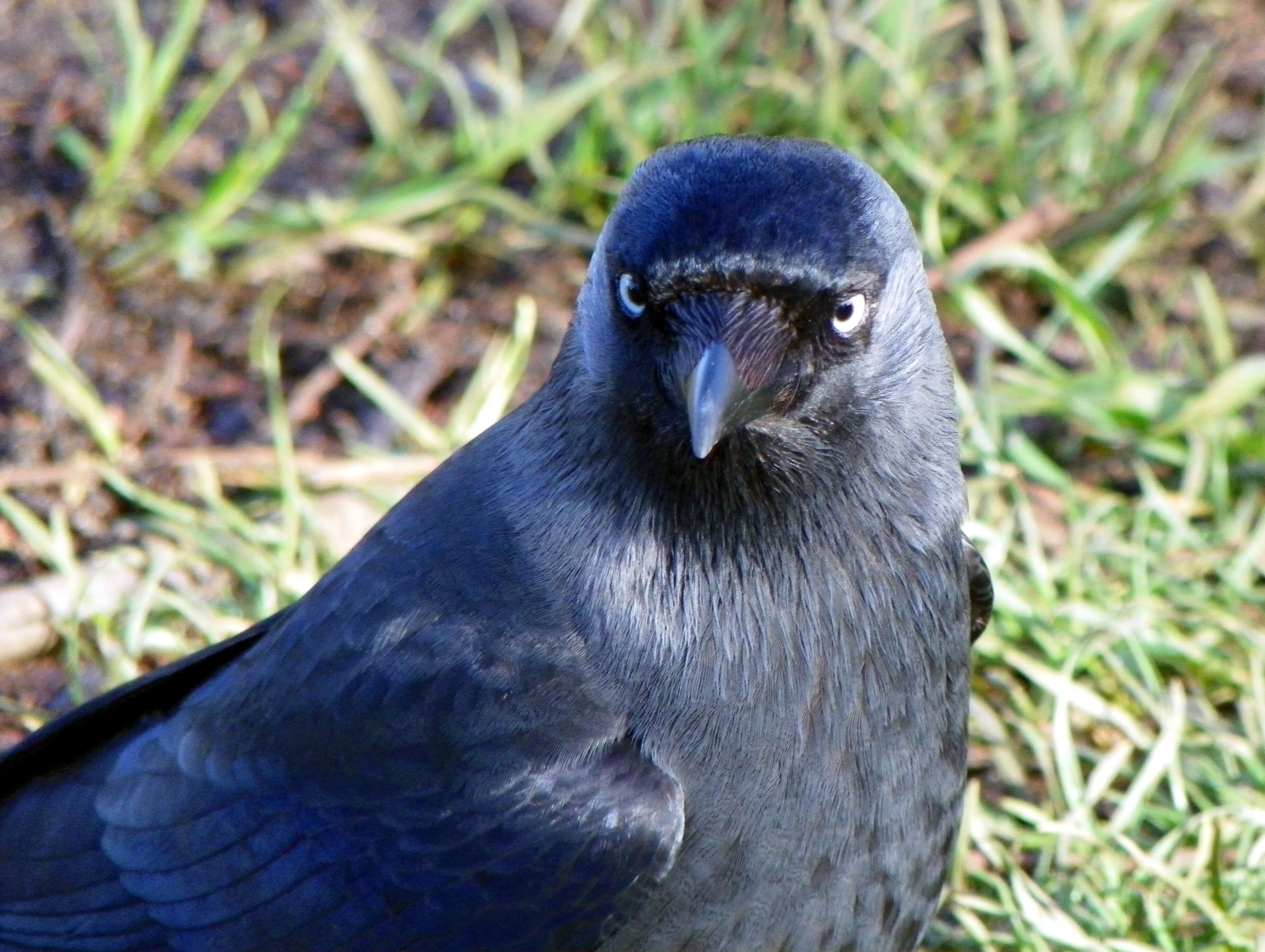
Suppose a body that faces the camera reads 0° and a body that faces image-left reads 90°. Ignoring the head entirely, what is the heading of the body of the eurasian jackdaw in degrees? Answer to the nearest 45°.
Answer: approximately 315°
